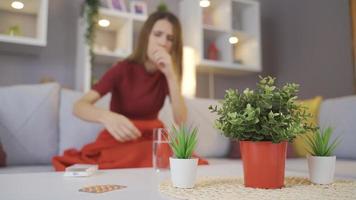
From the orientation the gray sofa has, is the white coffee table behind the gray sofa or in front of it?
in front

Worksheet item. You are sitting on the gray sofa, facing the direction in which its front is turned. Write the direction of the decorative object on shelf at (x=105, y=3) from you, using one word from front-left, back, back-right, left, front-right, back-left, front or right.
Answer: back

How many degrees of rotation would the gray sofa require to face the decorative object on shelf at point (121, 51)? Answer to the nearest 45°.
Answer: approximately 180°

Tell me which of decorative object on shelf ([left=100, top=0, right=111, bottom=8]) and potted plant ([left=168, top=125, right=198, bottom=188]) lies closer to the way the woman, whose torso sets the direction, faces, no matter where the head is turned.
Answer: the potted plant

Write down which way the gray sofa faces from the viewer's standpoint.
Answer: facing the viewer

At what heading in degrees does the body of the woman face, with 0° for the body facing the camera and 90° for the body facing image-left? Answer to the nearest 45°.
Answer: approximately 315°

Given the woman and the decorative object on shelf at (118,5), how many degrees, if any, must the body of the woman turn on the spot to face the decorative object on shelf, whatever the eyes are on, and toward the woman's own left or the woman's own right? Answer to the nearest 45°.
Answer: approximately 135° to the woman's own left

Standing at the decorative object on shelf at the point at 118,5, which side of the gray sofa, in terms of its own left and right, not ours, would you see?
back

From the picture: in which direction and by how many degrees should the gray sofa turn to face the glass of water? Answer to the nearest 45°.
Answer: approximately 45° to its left

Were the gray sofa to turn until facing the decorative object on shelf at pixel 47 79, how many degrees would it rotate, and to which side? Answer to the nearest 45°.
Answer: approximately 180°
